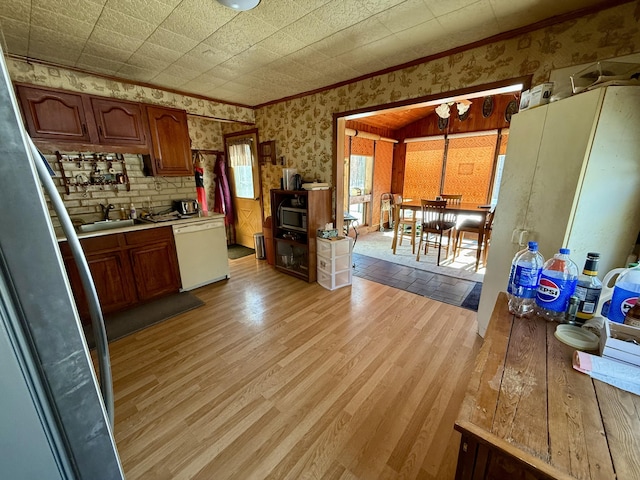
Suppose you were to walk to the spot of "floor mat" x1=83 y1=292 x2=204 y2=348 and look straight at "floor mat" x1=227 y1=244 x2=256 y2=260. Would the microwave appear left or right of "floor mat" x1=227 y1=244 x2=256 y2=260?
right

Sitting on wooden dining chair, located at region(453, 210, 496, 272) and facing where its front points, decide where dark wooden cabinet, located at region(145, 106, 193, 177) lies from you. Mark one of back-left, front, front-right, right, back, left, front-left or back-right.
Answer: left

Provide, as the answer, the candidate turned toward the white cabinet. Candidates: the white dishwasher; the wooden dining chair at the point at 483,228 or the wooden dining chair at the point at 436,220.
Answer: the white dishwasher

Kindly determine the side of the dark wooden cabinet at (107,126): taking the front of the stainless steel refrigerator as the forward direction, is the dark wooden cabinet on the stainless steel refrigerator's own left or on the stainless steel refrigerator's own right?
on the stainless steel refrigerator's own left

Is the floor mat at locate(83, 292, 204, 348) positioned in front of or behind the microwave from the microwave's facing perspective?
in front

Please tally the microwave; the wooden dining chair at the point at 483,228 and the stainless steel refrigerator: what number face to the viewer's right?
1

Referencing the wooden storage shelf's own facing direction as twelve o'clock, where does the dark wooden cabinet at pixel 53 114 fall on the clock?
The dark wooden cabinet is roughly at 1 o'clock from the wooden storage shelf.

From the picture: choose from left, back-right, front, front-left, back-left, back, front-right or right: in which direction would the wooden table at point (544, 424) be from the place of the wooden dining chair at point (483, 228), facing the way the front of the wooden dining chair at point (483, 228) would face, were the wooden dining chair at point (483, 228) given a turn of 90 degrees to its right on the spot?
back-right

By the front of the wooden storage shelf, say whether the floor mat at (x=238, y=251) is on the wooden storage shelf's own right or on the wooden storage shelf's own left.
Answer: on the wooden storage shelf's own right

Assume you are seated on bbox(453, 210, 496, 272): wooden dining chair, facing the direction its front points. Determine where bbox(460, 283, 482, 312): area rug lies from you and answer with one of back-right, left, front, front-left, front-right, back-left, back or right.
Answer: back-left

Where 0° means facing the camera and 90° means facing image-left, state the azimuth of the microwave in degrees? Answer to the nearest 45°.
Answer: approximately 45°

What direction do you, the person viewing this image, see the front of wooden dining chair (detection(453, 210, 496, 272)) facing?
facing away from the viewer and to the left of the viewer

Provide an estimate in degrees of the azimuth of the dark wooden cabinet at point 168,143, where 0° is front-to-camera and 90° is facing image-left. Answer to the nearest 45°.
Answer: approximately 315°
